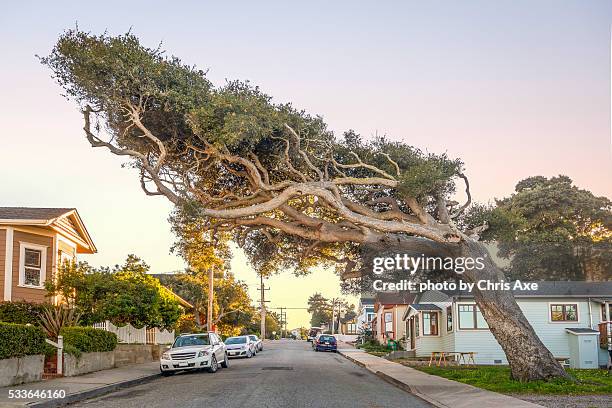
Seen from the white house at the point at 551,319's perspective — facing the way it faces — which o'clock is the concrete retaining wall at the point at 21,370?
The concrete retaining wall is roughly at 10 o'clock from the white house.

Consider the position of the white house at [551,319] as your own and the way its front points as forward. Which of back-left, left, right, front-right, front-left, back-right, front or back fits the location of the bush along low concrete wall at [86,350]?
front-left

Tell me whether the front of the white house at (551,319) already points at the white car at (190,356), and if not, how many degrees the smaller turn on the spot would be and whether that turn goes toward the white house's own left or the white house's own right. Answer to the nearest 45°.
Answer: approximately 45° to the white house's own left

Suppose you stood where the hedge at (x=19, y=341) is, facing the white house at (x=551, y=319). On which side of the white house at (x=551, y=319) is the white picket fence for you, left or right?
left

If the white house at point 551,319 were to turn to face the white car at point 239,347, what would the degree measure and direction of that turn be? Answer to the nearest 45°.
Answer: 0° — it already faces it

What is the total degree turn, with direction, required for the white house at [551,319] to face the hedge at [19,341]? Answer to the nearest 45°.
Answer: approximately 45° to its left

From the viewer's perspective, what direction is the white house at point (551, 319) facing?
to the viewer's left

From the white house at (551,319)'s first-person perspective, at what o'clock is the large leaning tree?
The large leaning tree is roughly at 10 o'clock from the white house.

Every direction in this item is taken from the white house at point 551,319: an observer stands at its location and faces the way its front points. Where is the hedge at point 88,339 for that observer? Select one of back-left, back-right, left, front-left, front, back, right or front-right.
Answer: front-left

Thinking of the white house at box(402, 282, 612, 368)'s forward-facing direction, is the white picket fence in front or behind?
in front

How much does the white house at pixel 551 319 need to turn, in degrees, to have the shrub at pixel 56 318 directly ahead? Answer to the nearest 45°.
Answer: approximately 45° to its left

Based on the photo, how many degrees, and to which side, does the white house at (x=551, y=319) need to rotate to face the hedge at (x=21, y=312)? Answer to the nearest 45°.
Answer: approximately 45° to its left
